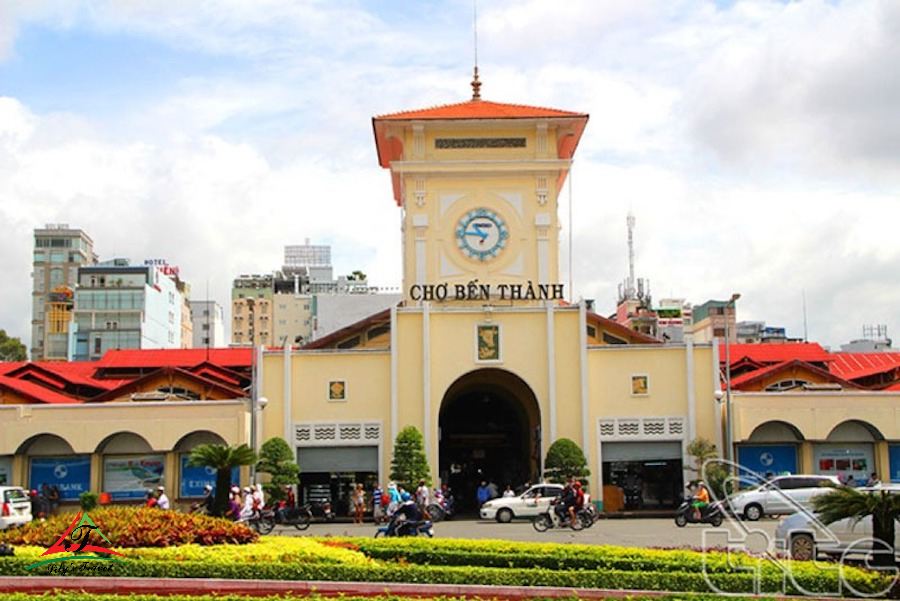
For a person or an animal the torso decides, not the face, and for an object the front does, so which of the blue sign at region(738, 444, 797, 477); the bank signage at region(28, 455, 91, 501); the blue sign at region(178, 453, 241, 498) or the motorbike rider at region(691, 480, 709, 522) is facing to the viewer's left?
the motorbike rider

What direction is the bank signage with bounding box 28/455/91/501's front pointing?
toward the camera

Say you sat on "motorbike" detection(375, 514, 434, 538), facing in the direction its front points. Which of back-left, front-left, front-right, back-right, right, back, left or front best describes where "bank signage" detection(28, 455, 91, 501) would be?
front-right

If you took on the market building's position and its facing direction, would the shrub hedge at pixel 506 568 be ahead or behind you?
ahead

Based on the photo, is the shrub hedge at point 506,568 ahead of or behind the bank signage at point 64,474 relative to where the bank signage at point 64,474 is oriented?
ahead

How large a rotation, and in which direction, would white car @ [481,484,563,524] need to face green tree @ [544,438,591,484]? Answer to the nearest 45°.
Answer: approximately 135° to its right

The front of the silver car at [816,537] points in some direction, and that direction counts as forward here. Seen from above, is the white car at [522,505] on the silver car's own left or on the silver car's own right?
on the silver car's own right

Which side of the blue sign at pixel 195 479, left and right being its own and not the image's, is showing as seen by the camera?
front

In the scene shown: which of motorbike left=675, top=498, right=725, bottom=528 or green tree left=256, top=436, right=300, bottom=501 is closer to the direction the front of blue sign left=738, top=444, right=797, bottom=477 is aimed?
the motorbike

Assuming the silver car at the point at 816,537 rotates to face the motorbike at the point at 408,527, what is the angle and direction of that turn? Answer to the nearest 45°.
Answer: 0° — it already faces it

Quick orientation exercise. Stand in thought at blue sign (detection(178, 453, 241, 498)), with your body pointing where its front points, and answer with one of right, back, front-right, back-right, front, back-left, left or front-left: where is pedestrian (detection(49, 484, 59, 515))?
right

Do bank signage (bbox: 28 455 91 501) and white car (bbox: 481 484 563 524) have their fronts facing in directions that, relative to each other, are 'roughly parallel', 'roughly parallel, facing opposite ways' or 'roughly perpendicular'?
roughly perpendicular

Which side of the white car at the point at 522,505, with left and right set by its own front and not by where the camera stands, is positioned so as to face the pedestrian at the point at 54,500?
front

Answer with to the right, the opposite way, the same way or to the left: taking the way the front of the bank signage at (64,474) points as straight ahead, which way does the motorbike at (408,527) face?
to the right

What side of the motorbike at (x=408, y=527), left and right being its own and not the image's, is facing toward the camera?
left

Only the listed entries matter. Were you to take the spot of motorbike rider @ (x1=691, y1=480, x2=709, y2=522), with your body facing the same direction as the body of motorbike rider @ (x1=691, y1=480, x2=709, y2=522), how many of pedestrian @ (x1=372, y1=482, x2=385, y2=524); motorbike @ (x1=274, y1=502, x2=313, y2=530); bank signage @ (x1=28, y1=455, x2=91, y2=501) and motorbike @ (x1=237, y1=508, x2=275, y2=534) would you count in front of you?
4

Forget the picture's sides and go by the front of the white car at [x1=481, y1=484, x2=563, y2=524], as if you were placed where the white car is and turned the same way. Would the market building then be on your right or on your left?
on your right
